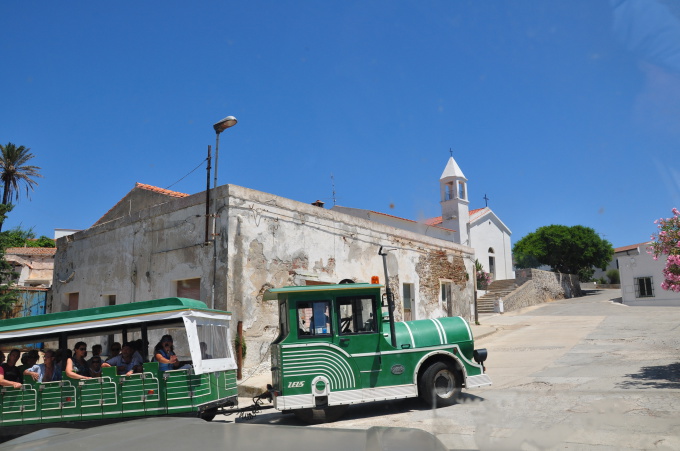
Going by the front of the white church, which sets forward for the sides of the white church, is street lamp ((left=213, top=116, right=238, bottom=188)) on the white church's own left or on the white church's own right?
on the white church's own right

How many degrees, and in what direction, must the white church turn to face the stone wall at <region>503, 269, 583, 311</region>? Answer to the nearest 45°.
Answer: approximately 45° to its left

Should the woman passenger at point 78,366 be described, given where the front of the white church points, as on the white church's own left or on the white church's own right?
on the white church's own right

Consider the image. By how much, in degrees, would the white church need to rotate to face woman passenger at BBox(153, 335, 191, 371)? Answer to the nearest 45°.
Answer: approximately 45° to its right

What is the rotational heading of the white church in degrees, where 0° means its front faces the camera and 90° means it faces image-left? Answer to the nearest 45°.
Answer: approximately 315°

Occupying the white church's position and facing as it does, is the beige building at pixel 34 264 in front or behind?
behind

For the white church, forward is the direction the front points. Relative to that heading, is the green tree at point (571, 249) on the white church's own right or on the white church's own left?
on the white church's own left

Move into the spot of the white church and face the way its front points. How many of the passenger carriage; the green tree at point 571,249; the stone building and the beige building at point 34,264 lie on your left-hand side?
1

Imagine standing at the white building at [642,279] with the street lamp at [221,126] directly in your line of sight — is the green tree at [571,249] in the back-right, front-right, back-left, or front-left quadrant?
back-right

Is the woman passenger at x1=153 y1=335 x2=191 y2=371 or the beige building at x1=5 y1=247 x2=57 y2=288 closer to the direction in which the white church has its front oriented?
the woman passenger

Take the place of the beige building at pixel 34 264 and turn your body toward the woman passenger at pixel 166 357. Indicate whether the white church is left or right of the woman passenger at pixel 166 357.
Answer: left

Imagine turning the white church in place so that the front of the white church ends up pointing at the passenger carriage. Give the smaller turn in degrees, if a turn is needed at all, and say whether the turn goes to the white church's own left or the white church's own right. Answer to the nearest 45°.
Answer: approximately 45° to the white church's own right
